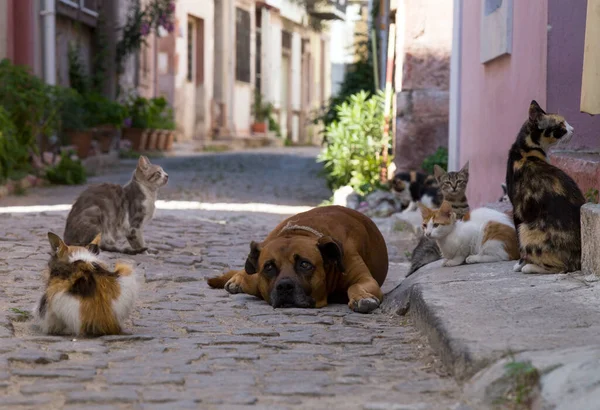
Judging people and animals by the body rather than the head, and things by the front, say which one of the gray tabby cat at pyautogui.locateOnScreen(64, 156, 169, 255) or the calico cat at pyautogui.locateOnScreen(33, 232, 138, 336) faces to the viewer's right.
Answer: the gray tabby cat

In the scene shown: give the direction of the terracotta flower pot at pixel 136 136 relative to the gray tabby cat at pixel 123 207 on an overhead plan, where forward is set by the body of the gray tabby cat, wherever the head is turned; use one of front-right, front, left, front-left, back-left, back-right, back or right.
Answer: left

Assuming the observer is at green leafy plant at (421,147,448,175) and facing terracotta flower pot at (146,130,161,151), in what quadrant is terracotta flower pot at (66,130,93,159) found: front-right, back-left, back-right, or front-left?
front-left

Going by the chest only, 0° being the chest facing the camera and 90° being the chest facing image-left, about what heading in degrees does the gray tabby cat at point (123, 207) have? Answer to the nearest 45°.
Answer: approximately 270°

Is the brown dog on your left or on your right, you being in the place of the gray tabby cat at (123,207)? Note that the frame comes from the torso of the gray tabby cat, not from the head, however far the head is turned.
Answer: on your right

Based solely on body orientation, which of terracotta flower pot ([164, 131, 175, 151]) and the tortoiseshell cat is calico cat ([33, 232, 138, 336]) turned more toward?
the terracotta flower pot
